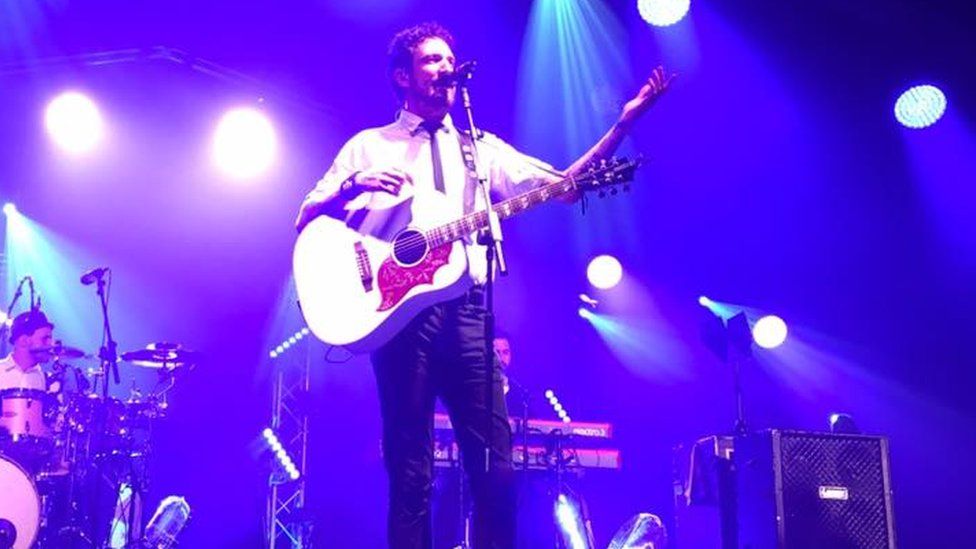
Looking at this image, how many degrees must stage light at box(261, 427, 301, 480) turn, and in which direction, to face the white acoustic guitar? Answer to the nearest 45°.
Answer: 0° — it already faces it

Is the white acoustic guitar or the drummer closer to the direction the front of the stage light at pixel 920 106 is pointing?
the white acoustic guitar

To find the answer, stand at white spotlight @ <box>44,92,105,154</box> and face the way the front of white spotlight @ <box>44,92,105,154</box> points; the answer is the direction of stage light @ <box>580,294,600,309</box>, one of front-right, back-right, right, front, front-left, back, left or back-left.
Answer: front-left

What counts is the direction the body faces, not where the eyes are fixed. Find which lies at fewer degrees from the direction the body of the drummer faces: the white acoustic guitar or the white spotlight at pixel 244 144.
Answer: the white acoustic guitar

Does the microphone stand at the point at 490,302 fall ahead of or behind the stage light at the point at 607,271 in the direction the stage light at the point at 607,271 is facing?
ahead

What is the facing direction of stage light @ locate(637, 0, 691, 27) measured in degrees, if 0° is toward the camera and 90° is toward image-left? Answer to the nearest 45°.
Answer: approximately 0°

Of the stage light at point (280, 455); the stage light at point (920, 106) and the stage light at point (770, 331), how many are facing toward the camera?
3

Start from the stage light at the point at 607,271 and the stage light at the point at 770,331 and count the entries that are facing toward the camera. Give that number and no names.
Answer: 2
